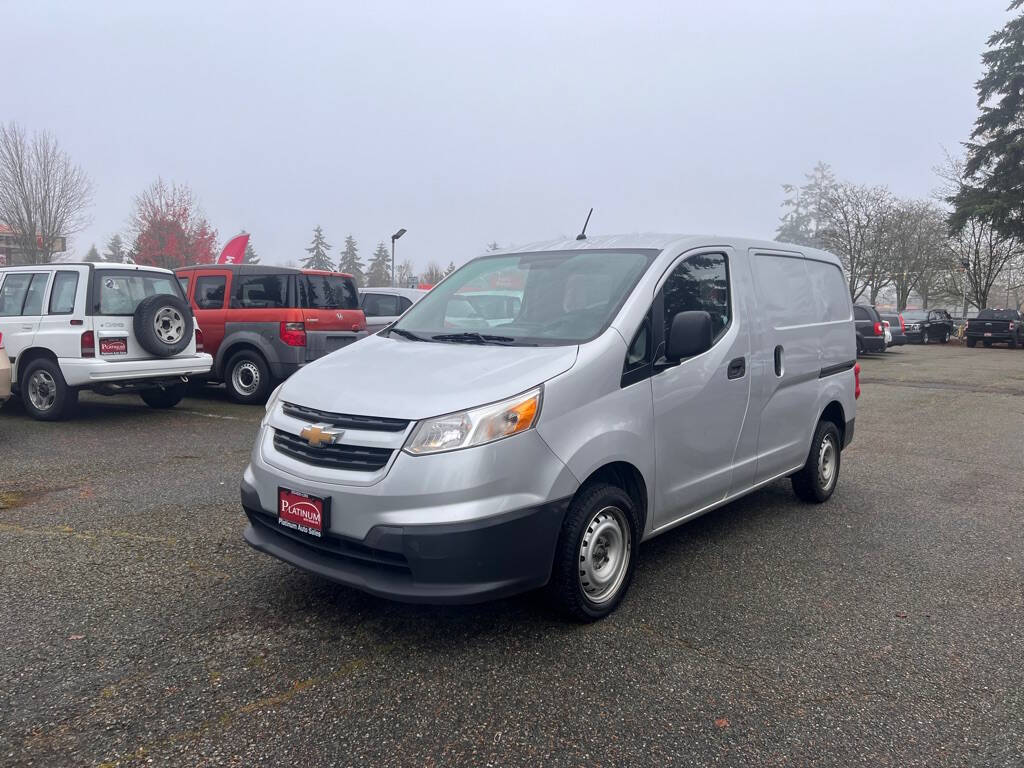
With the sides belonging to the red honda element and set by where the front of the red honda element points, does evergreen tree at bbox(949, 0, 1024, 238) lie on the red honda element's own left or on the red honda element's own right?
on the red honda element's own right

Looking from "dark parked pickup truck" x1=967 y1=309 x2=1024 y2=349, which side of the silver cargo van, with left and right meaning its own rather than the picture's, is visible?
back

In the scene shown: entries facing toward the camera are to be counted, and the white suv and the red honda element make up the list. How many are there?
0

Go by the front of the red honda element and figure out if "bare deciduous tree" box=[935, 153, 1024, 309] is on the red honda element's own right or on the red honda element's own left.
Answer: on the red honda element's own right

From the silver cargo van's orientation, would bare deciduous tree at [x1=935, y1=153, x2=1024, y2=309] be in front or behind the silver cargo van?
behind

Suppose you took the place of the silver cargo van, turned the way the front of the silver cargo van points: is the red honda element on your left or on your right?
on your right

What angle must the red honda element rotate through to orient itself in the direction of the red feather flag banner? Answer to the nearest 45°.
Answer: approximately 45° to its right

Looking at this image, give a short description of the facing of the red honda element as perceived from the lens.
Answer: facing away from the viewer and to the left of the viewer

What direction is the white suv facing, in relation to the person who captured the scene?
facing away from the viewer and to the left of the viewer

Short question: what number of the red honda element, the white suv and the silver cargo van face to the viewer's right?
0

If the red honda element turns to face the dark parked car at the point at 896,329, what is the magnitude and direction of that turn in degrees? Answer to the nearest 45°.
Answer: approximately 90° to its right
